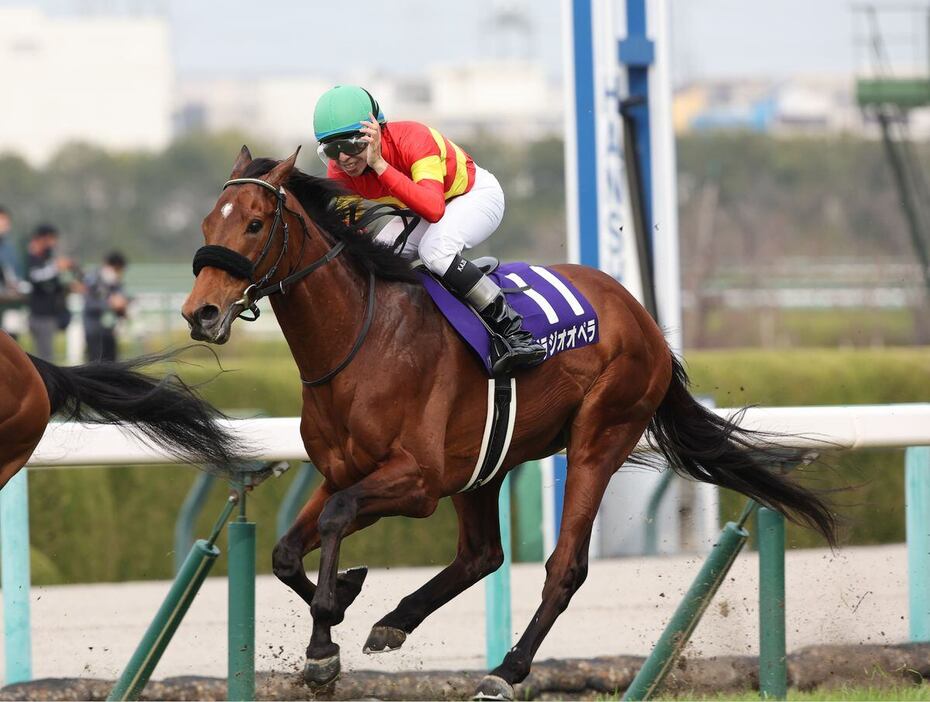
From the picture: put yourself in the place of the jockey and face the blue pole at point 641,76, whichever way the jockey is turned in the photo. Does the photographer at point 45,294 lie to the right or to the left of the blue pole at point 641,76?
left

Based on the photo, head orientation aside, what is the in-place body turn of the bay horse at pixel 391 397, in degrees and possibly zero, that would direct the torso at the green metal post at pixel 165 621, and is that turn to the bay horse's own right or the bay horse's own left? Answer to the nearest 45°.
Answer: approximately 45° to the bay horse's own right

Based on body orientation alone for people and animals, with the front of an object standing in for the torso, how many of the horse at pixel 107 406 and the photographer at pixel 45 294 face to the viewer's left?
1

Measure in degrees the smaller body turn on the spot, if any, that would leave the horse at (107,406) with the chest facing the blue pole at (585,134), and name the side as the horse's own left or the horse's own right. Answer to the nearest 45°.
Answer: approximately 135° to the horse's own right

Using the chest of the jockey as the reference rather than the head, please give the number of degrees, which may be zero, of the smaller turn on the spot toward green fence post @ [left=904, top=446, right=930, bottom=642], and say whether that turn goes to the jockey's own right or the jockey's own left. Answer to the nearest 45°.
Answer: approximately 180°

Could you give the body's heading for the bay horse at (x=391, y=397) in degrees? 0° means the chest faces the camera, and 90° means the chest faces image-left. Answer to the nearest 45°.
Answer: approximately 45°

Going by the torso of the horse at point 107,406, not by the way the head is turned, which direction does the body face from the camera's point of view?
to the viewer's left

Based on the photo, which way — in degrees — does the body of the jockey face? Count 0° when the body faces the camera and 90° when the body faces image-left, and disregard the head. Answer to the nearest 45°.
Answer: approximately 45°
